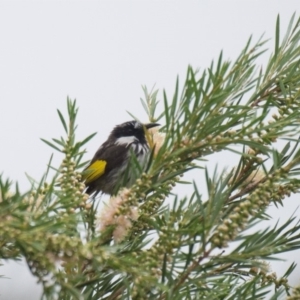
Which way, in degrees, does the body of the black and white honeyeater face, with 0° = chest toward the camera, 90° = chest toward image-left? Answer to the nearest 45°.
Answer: approximately 270°
